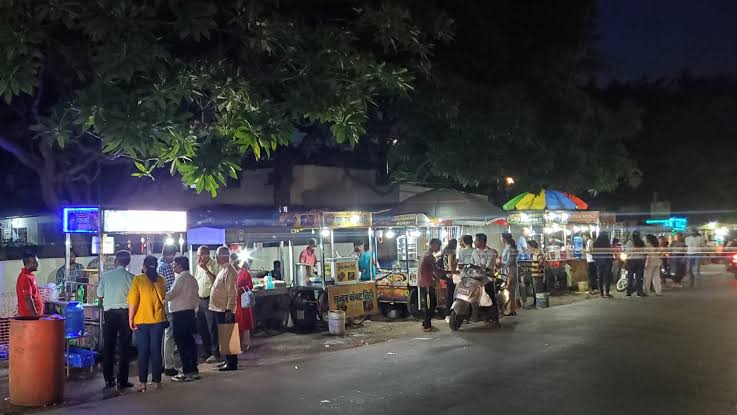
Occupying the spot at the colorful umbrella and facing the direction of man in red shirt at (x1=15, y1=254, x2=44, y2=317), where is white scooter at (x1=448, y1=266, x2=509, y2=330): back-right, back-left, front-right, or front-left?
front-left

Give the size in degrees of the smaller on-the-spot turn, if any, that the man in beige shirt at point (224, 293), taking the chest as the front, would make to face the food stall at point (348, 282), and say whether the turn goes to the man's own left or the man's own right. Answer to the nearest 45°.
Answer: approximately 135° to the man's own right

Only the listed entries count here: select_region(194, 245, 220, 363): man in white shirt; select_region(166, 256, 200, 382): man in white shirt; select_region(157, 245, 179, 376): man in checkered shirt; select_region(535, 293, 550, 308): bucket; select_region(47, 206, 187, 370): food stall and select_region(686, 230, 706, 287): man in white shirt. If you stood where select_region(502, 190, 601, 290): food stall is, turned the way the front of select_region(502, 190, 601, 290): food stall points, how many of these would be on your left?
1

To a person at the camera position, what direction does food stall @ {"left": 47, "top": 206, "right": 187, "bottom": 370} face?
facing the viewer and to the right of the viewer

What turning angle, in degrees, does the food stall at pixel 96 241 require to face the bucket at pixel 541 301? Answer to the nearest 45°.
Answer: approximately 45° to its left

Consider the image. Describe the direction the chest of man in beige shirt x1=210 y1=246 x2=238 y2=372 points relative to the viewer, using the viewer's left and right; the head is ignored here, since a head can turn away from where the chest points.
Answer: facing to the left of the viewer
